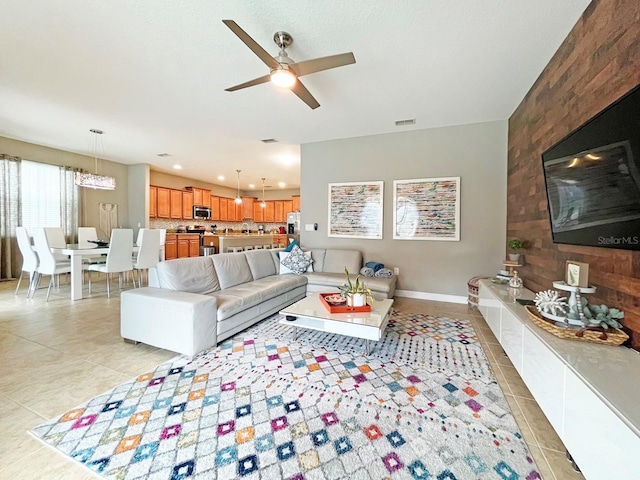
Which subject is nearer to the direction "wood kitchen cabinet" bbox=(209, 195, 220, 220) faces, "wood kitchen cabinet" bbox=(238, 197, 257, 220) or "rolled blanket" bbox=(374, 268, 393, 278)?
the rolled blanket

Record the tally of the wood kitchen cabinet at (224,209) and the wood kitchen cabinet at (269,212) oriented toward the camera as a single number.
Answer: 2

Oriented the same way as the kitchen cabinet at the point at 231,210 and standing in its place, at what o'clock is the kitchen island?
The kitchen island is roughly at 12 o'clock from the kitchen cabinet.

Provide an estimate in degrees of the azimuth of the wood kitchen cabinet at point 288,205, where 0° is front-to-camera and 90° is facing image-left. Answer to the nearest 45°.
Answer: approximately 0°

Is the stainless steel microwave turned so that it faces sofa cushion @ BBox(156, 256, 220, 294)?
yes

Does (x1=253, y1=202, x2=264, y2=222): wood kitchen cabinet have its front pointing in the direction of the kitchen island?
yes

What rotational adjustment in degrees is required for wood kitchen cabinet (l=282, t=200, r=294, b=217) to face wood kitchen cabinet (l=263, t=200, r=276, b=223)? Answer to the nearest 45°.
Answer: approximately 135° to its right

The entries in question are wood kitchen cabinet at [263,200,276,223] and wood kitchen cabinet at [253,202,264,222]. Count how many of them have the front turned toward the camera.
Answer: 2

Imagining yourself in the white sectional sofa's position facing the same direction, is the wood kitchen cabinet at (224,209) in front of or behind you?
behind

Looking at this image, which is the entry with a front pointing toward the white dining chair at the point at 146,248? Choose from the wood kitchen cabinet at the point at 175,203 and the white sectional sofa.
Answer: the wood kitchen cabinet

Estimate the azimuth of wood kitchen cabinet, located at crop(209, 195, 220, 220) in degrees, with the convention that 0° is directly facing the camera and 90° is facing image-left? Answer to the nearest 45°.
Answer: approximately 315°

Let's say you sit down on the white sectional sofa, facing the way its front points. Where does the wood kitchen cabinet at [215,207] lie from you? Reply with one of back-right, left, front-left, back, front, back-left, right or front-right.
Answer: back-left
